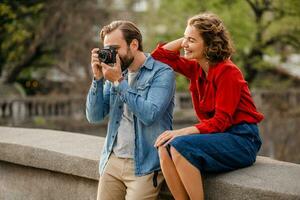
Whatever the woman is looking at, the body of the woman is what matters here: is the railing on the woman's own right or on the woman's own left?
on the woman's own right

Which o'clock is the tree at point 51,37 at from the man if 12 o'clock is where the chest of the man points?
The tree is roughly at 4 o'clock from the man.

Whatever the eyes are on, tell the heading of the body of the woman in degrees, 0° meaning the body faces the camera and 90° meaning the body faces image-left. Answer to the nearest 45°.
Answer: approximately 90°

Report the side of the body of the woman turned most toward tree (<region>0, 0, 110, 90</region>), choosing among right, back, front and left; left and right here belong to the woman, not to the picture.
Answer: right

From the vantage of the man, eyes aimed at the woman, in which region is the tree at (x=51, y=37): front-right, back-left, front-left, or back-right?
back-left

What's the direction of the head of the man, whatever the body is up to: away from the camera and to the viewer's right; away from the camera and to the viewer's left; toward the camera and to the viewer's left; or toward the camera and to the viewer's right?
toward the camera and to the viewer's left

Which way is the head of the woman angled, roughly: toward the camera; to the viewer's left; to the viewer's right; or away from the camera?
to the viewer's left

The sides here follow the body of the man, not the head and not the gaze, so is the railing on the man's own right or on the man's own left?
on the man's own right

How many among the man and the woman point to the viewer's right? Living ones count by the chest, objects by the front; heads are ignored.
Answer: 0

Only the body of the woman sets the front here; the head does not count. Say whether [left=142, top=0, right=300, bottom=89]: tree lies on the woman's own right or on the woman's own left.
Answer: on the woman's own right
